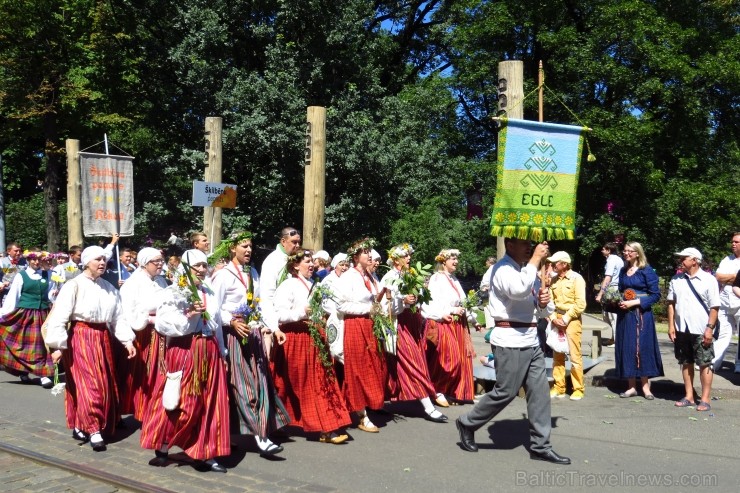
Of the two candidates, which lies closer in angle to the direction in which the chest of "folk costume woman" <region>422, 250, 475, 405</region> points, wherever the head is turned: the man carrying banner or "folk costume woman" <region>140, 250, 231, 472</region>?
the man carrying banner

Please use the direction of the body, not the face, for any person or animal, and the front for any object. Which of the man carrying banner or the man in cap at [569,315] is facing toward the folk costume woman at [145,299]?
the man in cap

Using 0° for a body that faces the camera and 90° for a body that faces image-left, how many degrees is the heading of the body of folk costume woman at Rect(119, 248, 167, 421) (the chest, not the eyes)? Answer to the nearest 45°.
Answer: approximately 315°

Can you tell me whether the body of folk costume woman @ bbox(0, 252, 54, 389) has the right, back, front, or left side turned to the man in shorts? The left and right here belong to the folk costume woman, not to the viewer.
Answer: front

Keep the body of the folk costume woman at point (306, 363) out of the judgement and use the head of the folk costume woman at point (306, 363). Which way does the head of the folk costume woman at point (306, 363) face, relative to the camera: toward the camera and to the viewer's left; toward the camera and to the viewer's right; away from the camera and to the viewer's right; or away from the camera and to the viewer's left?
toward the camera and to the viewer's right

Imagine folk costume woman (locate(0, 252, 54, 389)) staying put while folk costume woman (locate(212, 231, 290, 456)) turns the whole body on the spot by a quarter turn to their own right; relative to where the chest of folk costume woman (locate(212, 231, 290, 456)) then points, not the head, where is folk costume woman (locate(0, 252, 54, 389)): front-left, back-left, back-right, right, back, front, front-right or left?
right
